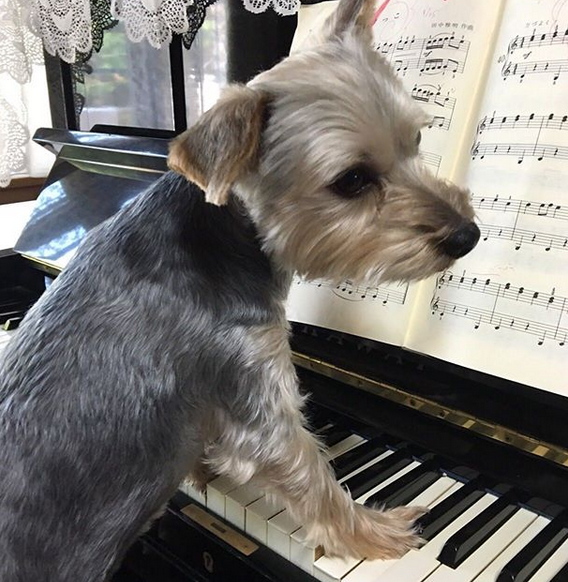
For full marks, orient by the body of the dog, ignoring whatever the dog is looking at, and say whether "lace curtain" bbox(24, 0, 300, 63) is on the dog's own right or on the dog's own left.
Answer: on the dog's own left
